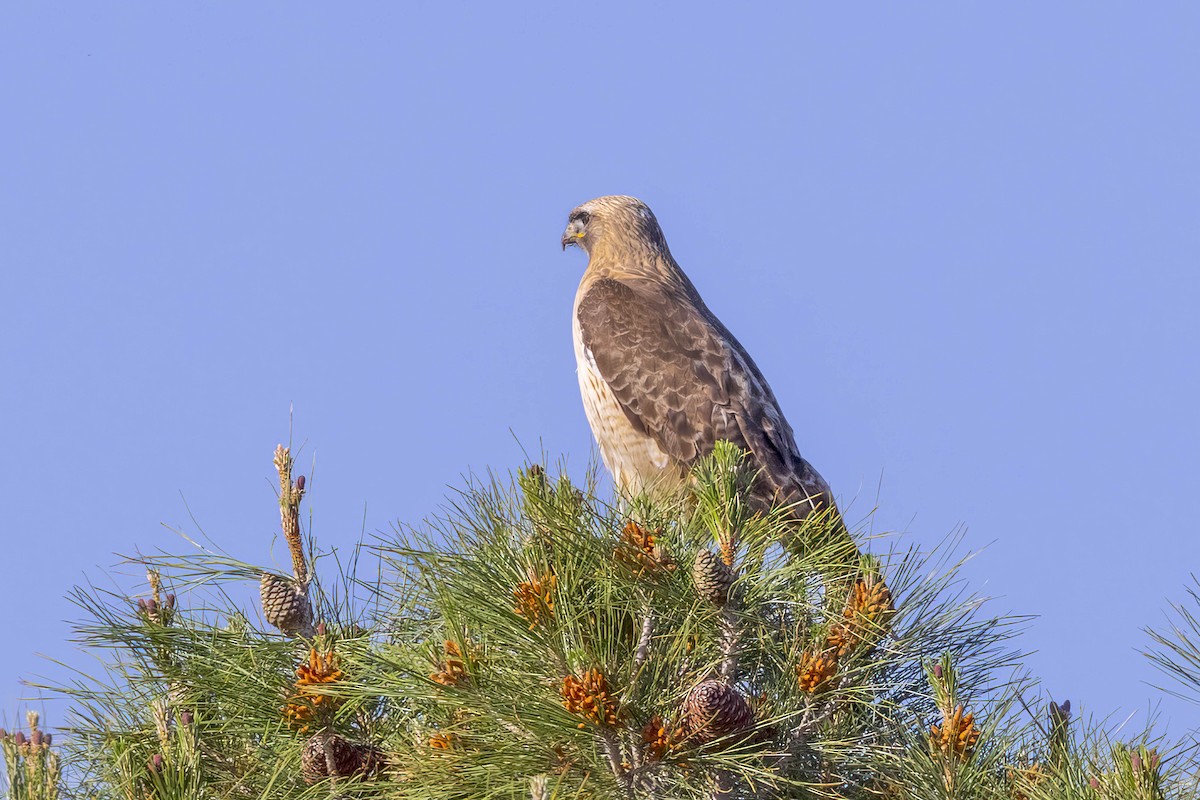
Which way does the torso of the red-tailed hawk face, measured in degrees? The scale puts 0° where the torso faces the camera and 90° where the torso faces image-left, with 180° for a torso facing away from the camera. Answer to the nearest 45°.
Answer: approximately 90°
